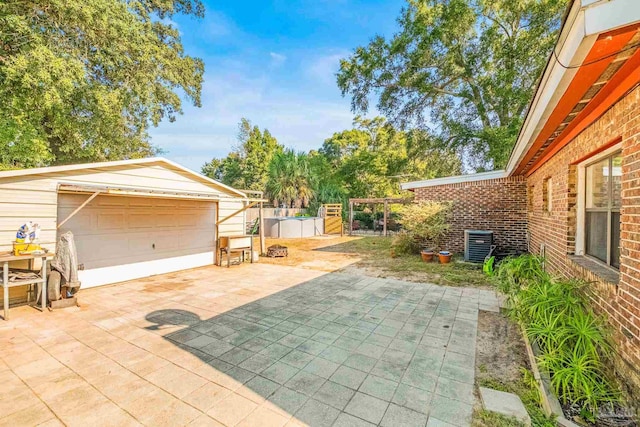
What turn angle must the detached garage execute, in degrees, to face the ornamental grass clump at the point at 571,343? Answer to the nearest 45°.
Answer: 0° — it already faces it

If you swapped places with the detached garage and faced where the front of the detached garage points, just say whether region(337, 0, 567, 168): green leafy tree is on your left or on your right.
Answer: on your left

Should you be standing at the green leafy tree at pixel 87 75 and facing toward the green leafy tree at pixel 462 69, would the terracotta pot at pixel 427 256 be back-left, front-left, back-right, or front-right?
front-right

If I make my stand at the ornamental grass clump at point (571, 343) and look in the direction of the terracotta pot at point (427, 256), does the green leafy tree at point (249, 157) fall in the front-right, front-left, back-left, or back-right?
front-left

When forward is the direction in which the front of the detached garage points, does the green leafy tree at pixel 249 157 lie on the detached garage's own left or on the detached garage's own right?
on the detached garage's own left

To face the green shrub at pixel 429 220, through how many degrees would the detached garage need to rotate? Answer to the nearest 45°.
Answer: approximately 45° to its left

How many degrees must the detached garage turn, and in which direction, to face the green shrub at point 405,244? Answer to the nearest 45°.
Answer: approximately 45° to its left

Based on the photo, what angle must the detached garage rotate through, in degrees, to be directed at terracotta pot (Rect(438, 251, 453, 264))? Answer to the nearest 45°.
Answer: approximately 45° to its left
